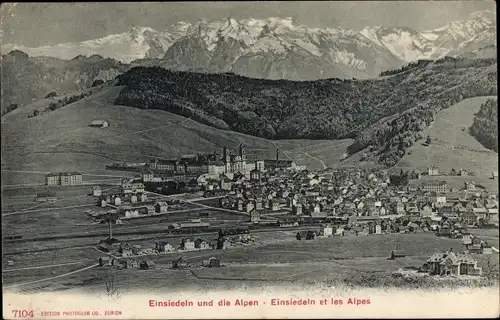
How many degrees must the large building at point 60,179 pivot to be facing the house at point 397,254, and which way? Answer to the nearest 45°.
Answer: approximately 90° to its left

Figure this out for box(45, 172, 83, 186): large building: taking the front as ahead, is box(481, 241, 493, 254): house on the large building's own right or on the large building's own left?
on the large building's own left

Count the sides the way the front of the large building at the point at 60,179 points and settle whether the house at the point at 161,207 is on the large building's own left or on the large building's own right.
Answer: on the large building's own left

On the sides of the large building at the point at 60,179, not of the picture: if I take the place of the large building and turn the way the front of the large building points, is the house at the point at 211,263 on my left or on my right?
on my left

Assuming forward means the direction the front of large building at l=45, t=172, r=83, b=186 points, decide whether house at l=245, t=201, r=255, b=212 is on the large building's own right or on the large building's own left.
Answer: on the large building's own left

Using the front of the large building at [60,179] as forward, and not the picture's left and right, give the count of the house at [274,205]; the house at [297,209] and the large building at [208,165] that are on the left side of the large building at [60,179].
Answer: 3

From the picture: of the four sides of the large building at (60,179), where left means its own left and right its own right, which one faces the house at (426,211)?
left

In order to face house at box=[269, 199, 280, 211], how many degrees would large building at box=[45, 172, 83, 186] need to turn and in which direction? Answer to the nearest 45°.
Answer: approximately 90° to its left

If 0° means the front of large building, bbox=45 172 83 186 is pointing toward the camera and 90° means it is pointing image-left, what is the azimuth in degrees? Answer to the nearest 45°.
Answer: approximately 0°

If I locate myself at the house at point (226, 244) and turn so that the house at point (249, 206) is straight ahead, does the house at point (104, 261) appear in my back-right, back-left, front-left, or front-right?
back-left
